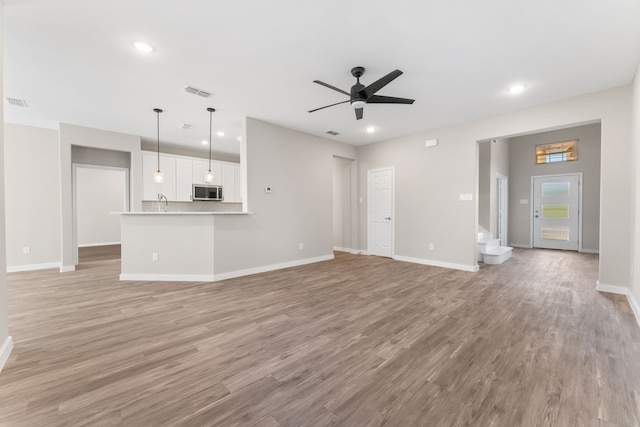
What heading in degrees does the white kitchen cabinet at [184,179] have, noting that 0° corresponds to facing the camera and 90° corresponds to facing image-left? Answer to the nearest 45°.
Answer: approximately 0°

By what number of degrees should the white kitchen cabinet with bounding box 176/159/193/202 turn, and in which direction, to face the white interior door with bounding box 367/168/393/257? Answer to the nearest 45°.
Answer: approximately 45° to its left

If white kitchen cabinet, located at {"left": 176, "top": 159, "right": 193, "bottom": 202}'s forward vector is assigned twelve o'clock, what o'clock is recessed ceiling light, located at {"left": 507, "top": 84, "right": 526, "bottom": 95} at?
The recessed ceiling light is roughly at 11 o'clock from the white kitchen cabinet.

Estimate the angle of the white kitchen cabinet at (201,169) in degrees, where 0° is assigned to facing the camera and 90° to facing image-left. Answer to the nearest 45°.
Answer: approximately 315°

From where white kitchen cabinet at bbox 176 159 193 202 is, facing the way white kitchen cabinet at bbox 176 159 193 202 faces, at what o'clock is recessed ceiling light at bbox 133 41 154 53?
The recessed ceiling light is roughly at 12 o'clock from the white kitchen cabinet.

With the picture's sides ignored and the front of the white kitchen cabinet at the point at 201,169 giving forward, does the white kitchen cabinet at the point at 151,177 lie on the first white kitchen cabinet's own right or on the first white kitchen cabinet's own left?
on the first white kitchen cabinet's own right

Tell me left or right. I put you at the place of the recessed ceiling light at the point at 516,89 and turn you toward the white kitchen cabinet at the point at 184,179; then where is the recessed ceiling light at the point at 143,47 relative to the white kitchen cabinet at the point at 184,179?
left

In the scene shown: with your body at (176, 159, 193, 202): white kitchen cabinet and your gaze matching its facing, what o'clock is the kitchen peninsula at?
The kitchen peninsula is roughly at 12 o'clock from the white kitchen cabinet.

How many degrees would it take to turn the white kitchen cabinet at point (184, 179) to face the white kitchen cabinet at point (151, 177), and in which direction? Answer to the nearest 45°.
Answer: approximately 90° to its right
